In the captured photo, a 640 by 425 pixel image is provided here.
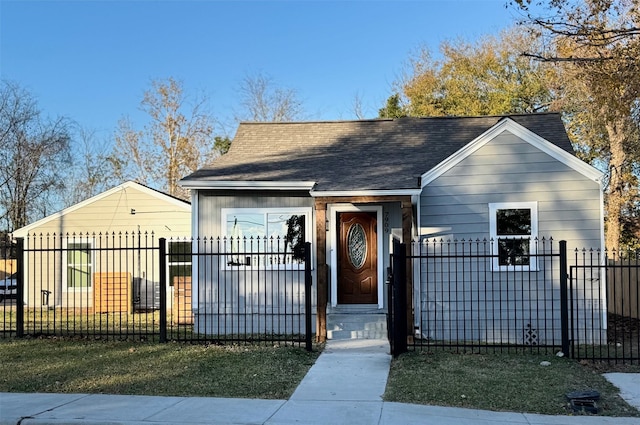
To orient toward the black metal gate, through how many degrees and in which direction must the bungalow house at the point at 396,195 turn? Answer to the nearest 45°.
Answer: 0° — it already faces it

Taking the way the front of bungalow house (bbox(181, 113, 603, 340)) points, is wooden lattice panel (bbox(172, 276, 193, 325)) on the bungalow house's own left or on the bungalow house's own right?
on the bungalow house's own right

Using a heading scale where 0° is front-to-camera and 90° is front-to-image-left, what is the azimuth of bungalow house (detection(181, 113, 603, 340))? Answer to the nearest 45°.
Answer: approximately 0°

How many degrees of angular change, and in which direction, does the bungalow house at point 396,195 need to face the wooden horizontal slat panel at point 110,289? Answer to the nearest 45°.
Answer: approximately 135° to its right
